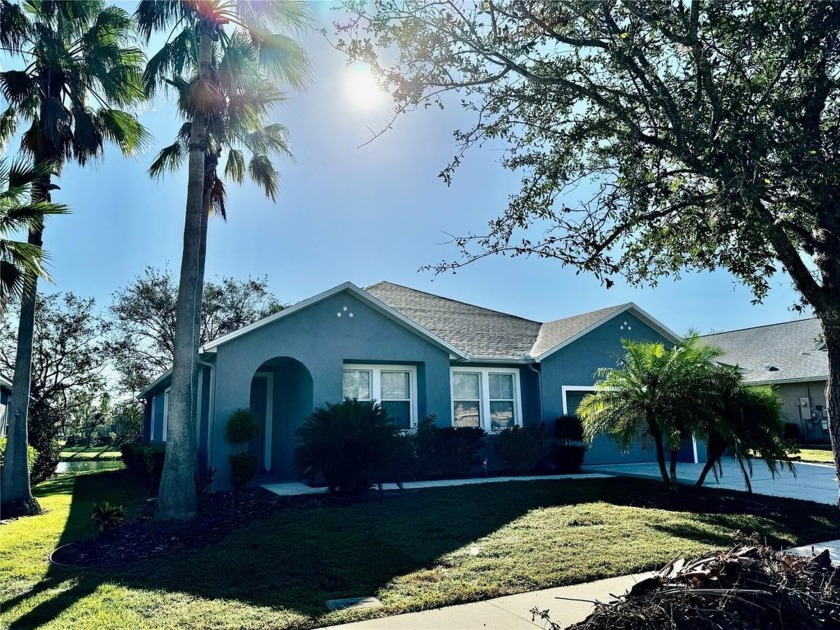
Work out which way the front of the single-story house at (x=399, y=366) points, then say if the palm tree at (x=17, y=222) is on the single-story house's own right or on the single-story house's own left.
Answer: on the single-story house's own right

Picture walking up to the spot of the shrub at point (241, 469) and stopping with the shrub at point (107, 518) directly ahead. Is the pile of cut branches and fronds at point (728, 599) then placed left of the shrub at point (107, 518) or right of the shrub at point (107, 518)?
left

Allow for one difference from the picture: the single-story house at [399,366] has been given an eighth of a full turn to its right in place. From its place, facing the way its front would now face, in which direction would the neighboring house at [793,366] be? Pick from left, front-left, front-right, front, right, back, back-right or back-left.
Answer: back

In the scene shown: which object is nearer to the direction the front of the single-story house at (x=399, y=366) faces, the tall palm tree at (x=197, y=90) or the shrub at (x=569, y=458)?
the tall palm tree

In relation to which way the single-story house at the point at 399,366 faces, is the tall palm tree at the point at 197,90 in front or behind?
in front

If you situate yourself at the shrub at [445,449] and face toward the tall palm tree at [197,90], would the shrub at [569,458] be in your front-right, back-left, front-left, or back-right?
back-left

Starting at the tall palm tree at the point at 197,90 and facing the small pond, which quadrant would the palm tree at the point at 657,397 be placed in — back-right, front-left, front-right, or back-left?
back-right

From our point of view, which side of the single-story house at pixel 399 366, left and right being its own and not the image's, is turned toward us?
front

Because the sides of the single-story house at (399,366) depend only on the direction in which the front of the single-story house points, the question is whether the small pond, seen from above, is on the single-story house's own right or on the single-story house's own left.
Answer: on the single-story house's own right

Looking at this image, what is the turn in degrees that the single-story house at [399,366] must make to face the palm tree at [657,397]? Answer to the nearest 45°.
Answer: approximately 45° to its left

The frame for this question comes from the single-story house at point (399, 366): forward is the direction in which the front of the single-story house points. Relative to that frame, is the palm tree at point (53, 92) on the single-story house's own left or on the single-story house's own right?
on the single-story house's own right

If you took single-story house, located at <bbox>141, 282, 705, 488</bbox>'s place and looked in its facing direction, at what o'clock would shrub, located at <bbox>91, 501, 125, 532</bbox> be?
The shrub is roughly at 1 o'clock from the single-story house.

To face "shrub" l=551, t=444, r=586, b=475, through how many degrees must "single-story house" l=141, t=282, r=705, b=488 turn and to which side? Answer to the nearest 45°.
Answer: approximately 90° to its left
